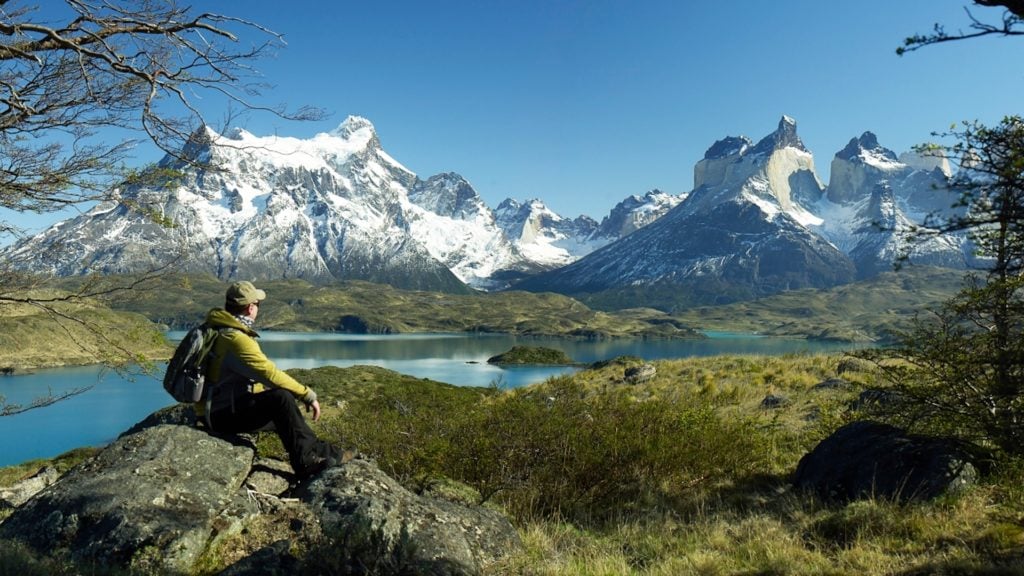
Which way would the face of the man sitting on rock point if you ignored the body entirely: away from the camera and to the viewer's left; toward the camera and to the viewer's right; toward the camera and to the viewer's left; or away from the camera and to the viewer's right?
away from the camera and to the viewer's right

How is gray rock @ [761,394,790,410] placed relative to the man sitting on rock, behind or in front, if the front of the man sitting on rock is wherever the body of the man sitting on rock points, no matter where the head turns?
in front

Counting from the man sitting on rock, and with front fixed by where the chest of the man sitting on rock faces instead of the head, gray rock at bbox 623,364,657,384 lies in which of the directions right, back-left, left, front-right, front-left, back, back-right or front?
front-left

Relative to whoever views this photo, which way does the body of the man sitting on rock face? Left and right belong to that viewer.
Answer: facing to the right of the viewer

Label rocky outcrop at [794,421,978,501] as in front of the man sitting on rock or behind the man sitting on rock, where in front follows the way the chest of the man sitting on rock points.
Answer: in front

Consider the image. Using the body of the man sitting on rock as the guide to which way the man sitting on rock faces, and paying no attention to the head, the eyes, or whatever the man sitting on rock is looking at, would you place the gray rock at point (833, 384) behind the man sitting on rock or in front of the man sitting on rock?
in front

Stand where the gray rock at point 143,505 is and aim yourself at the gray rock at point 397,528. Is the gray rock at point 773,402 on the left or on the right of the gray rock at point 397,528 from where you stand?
left
